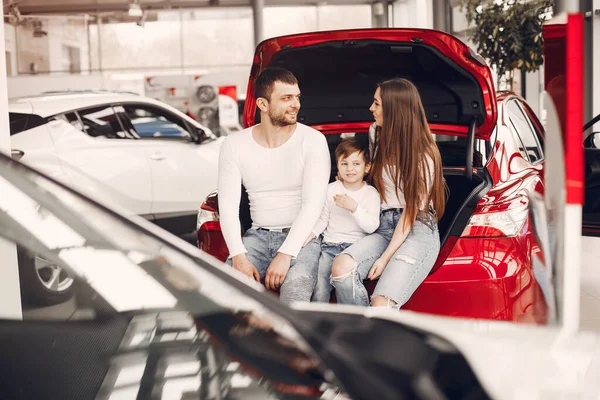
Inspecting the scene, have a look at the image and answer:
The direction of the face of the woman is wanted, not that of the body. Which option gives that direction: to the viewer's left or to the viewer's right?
to the viewer's left

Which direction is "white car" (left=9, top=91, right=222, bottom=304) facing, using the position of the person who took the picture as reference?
facing away from the viewer and to the right of the viewer

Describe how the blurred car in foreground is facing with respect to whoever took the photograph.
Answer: facing to the right of the viewer

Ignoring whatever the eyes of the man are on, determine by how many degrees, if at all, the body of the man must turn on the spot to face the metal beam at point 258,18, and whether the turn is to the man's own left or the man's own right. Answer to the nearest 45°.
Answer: approximately 180°

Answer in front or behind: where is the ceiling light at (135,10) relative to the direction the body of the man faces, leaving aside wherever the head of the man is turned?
behind

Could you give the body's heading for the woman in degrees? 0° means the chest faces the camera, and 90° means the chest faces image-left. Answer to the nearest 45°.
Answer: approximately 45°

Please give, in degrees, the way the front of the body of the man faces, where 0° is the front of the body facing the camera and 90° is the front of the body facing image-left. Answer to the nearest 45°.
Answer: approximately 0°

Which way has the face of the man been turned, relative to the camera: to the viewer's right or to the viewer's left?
to the viewer's right
